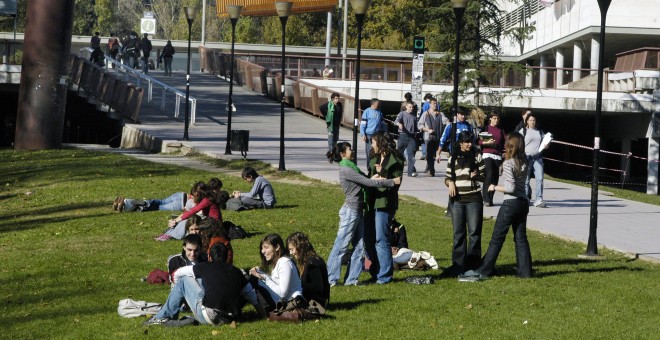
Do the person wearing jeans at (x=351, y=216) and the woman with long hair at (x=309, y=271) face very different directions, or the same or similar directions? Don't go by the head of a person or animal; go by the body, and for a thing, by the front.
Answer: very different directions

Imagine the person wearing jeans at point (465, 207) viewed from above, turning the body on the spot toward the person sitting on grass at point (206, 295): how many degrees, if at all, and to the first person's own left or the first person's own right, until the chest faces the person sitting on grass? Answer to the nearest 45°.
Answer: approximately 45° to the first person's own right

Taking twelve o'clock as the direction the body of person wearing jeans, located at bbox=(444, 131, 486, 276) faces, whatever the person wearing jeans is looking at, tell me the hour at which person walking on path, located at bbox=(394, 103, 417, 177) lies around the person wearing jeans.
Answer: The person walking on path is roughly at 6 o'clock from the person wearing jeans.

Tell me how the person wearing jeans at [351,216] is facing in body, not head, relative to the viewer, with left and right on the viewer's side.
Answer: facing to the right of the viewer

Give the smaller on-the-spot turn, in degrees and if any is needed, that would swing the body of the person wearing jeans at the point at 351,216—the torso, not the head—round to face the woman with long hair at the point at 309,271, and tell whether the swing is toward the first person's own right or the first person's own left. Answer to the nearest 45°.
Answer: approximately 90° to the first person's own right

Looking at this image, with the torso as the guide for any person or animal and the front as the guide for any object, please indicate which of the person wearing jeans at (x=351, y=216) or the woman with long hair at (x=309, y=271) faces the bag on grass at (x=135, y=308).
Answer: the woman with long hair

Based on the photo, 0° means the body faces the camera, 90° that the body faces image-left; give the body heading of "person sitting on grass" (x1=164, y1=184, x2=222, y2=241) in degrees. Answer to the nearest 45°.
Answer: approximately 90°

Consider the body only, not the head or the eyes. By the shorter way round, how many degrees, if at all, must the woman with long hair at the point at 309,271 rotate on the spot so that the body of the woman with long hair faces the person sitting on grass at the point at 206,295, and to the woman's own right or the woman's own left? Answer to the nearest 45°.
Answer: approximately 45° to the woman's own left

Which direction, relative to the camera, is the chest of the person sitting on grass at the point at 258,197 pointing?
to the viewer's left

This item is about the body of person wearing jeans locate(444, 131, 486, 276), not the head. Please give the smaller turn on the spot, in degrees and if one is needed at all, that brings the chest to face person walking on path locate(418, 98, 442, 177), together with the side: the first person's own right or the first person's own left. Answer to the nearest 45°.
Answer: approximately 180°

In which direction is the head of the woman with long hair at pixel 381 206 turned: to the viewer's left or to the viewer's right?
to the viewer's left
